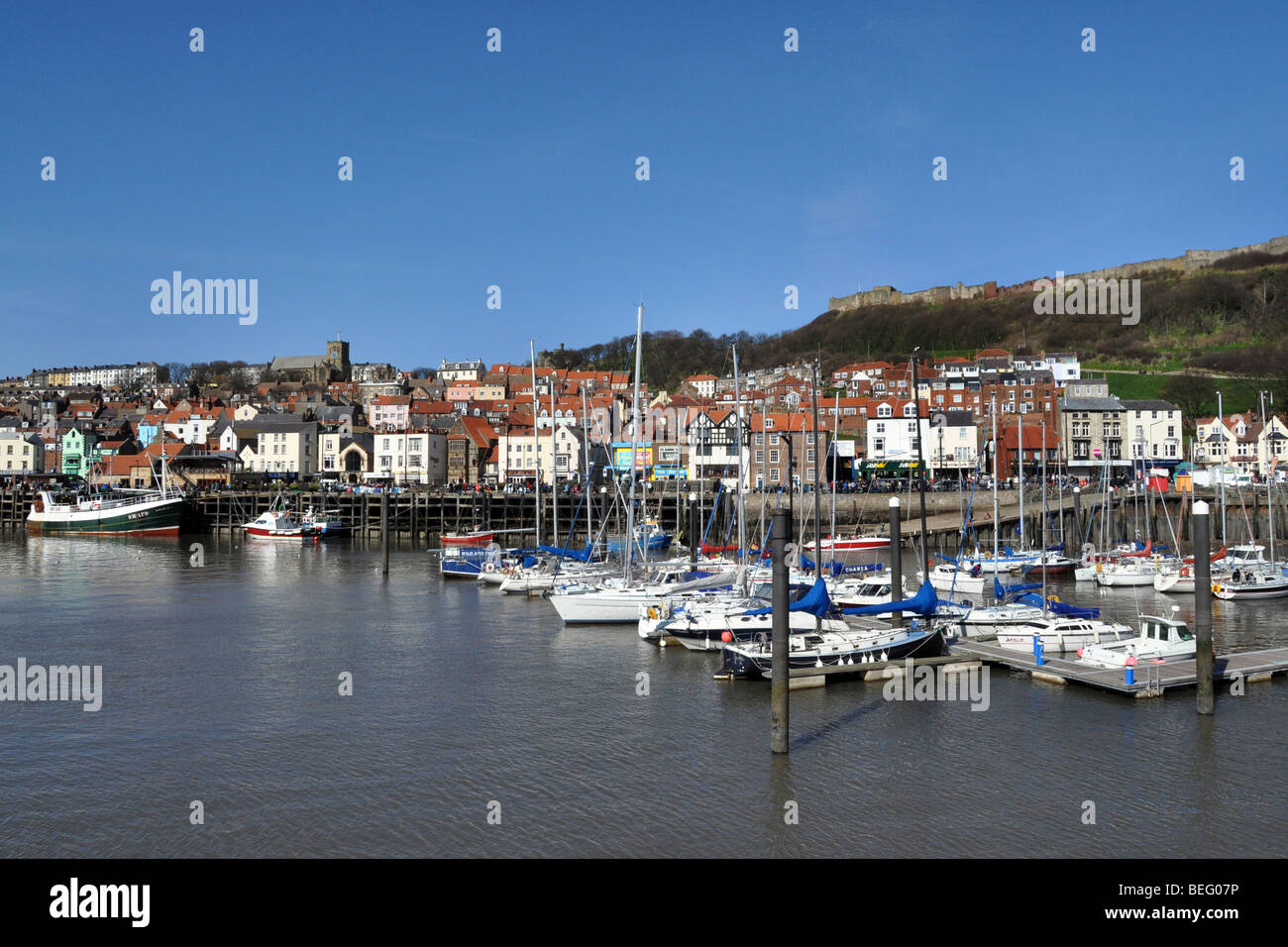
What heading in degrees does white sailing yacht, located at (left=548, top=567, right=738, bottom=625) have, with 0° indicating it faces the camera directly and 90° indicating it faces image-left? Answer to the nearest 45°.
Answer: approximately 90°

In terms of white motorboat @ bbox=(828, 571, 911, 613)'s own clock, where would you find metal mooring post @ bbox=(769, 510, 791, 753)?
The metal mooring post is roughly at 9 o'clock from the white motorboat.

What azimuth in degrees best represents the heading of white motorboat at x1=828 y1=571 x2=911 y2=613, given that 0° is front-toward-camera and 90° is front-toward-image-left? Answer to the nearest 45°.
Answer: approximately 90°
